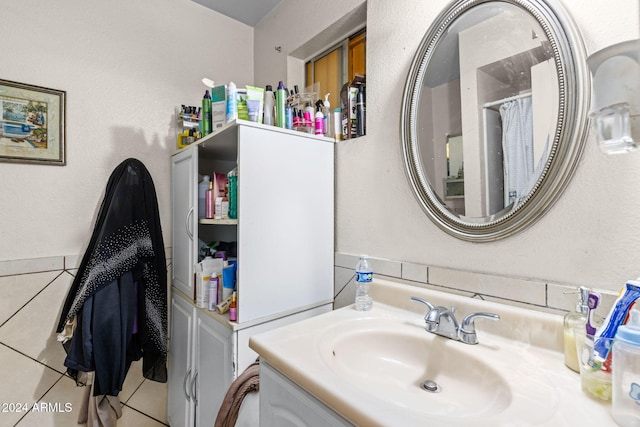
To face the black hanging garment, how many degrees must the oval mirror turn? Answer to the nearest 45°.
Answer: approximately 45° to its right

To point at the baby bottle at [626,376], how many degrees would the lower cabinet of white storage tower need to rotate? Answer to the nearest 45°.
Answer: approximately 90° to its left

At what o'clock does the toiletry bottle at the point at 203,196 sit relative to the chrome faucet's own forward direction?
The toiletry bottle is roughly at 2 o'clock from the chrome faucet.

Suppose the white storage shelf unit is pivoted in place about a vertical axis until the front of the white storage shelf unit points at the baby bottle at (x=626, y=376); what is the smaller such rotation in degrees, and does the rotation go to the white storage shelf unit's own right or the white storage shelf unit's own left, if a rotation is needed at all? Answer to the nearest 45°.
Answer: approximately 90° to the white storage shelf unit's own left

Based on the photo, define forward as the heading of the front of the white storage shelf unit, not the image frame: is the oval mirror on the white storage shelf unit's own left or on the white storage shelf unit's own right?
on the white storage shelf unit's own left

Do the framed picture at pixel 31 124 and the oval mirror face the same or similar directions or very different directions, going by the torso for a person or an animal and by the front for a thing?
very different directions

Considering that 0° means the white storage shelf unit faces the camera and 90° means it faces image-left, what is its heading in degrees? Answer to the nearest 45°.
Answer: approximately 45°

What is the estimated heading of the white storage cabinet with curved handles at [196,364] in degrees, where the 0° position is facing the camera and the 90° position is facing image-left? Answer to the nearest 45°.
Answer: approximately 45°
